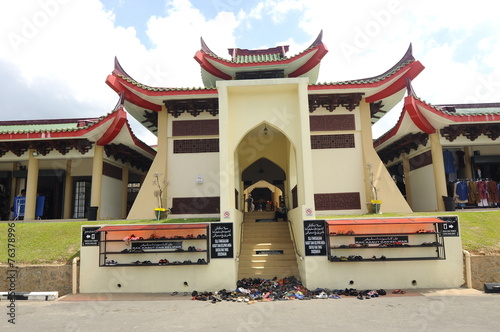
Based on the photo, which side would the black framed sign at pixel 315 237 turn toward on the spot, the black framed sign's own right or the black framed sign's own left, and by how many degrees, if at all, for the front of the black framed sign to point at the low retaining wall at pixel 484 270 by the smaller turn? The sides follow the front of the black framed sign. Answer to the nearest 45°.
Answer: approximately 90° to the black framed sign's own left

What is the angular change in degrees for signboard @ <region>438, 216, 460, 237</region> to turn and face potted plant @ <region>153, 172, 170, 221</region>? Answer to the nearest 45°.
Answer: approximately 90° to its right

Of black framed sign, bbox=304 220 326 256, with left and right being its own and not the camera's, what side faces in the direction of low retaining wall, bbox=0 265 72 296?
right

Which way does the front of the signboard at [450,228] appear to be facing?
toward the camera

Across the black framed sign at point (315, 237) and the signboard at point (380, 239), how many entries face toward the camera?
2

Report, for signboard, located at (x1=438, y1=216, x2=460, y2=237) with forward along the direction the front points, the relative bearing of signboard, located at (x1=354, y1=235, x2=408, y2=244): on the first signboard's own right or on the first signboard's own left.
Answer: on the first signboard's own right

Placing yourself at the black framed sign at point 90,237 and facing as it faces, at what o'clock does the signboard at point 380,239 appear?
The signboard is roughly at 10 o'clock from the black framed sign.

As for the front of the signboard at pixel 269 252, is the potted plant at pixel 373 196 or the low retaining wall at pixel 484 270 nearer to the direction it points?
the low retaining wall

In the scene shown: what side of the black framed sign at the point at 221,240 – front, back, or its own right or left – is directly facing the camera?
front

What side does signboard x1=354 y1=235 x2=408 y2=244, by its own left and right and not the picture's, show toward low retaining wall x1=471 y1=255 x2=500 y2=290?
left

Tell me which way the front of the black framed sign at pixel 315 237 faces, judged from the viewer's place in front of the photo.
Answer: facing the viewer

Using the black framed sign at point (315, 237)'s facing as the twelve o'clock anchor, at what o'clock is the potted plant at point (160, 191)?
The potted plant is roughly at 4 o'clock from the black framed sign.

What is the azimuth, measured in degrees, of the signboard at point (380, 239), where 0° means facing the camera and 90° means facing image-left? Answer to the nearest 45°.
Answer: approximately 0°
